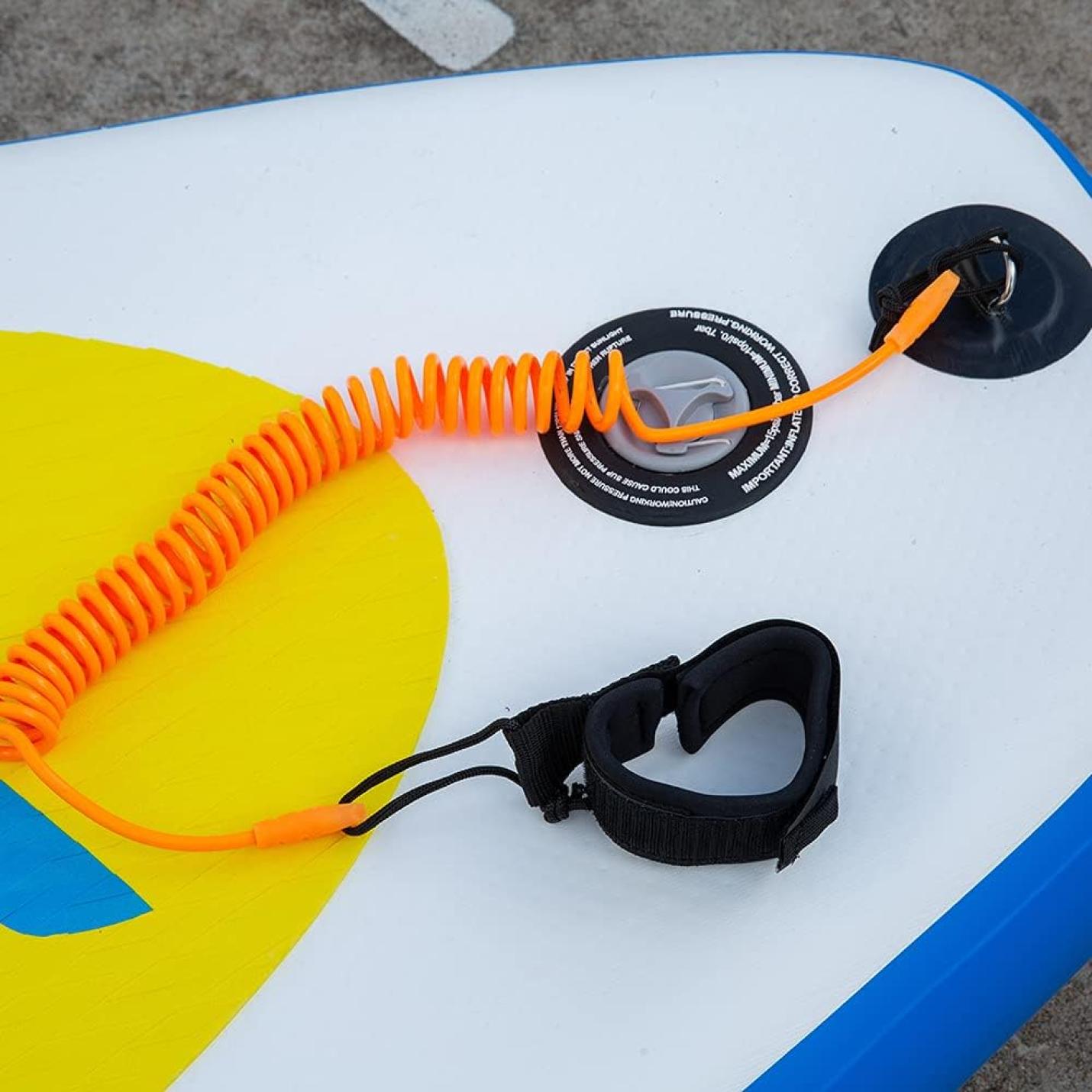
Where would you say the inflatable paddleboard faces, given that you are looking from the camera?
facing the viewer and to the left of the viewer
